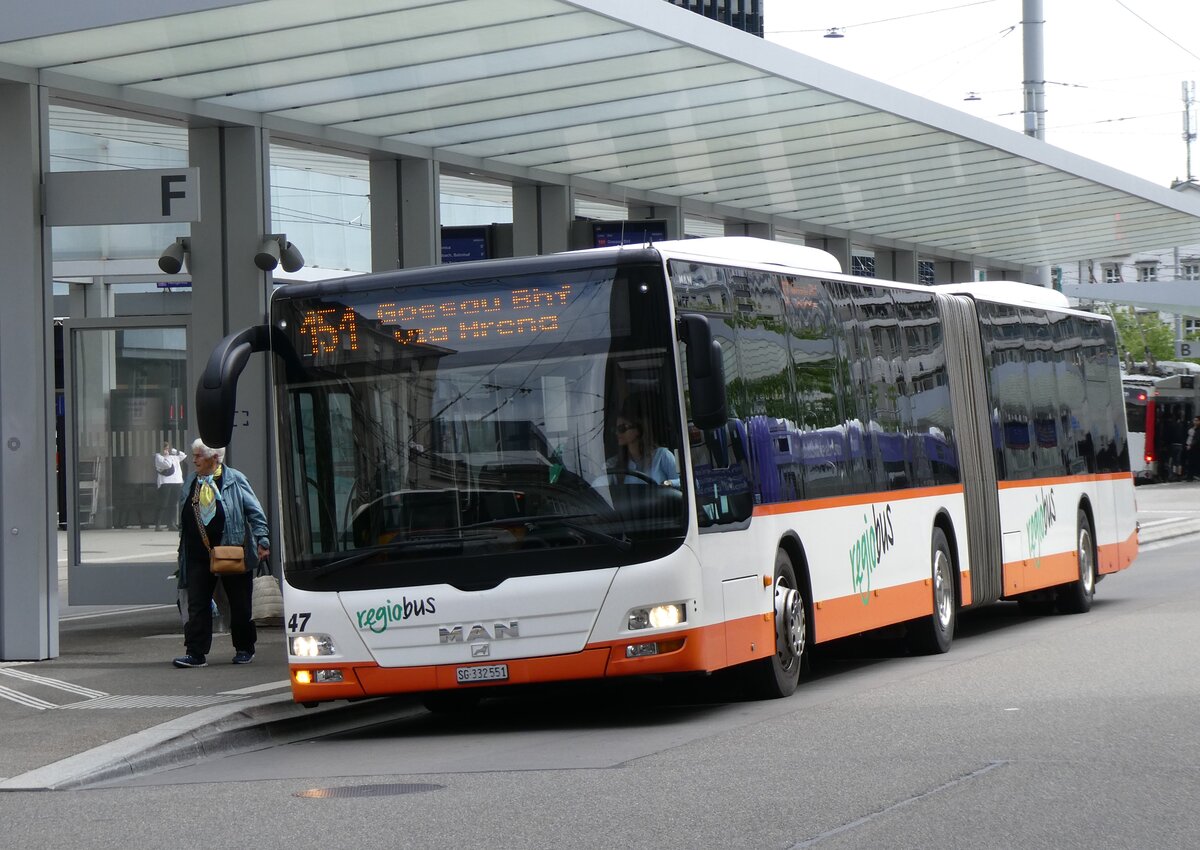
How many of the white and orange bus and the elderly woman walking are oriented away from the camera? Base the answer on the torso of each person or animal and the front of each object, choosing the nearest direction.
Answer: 0

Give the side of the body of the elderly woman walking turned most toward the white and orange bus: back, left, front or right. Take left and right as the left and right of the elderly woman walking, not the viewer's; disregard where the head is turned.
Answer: left

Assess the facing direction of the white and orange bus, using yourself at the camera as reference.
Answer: facing the viewer and to the left of the viewer

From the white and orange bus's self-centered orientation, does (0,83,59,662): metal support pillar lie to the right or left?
on its right

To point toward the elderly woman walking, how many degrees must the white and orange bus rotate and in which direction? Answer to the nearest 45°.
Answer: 0° — it already faces them

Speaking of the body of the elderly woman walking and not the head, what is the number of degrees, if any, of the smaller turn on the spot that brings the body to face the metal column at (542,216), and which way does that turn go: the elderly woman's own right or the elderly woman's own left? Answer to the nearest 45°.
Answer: approximately 180°

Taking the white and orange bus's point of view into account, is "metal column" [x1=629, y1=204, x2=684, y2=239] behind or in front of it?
behind
